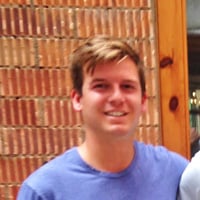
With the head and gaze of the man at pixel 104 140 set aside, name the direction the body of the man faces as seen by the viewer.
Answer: toward the camera

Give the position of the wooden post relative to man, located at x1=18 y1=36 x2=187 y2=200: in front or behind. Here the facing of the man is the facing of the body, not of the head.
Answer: behind
